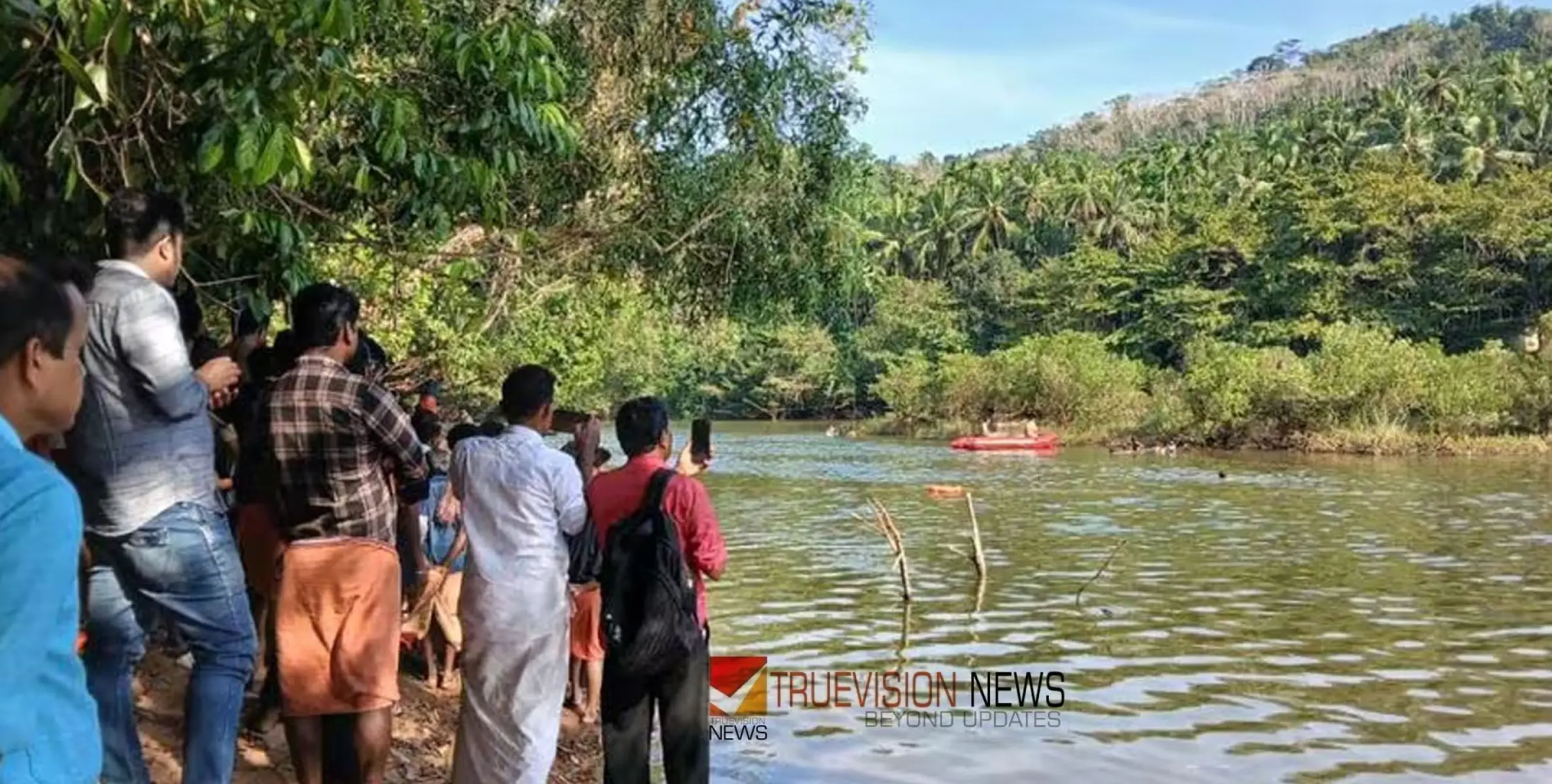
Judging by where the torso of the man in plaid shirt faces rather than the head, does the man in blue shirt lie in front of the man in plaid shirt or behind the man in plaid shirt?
behind

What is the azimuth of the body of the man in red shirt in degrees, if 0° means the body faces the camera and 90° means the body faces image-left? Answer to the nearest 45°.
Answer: approximately 225°

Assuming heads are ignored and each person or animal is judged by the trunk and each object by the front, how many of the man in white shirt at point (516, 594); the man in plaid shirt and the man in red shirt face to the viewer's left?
0

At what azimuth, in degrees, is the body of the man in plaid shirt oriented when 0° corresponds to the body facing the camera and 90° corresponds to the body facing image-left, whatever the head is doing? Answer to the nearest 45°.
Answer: approximately 225°

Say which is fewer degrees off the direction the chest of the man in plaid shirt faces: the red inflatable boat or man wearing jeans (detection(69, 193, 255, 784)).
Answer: the red inflatable boat

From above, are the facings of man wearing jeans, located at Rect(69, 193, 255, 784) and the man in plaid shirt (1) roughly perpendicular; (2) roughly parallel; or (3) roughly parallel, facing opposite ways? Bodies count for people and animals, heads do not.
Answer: roughly parallel

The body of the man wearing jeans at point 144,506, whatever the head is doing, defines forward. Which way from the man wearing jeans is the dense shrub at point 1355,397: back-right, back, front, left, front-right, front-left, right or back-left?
front

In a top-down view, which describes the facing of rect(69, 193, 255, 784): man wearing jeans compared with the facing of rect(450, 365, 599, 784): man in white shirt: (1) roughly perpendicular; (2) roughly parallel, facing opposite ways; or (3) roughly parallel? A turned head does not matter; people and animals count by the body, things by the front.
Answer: roughly parallel

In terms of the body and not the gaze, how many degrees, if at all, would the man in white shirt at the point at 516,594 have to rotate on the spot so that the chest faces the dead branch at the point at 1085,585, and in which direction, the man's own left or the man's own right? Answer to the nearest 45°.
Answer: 0° — they already face it

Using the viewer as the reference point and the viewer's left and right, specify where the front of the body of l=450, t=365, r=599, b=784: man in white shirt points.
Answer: facing away from the viewer and to the right of the viewer

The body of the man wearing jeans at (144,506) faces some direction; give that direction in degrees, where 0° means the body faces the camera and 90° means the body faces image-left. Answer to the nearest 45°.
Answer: approximately 225°

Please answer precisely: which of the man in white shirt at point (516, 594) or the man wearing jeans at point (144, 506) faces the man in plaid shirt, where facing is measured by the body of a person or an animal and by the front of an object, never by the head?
the man wearing jeans

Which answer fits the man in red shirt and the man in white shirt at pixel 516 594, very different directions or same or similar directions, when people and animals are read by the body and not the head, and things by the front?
same or similar directions

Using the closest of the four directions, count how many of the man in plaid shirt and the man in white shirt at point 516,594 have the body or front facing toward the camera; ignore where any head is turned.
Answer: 0

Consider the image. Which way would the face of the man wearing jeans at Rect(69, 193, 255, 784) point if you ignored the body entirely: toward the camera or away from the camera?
away from the camera

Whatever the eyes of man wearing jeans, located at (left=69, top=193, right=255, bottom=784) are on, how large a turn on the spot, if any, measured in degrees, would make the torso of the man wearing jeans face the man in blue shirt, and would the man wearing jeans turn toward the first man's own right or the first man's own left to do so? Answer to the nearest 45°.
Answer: approximately 135° to the first man's own right
